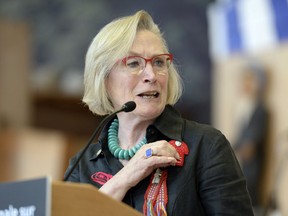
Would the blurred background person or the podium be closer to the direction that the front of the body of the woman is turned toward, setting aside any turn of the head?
the podium

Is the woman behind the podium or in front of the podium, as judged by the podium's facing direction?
behind

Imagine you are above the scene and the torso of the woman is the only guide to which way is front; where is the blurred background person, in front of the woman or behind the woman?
behind
